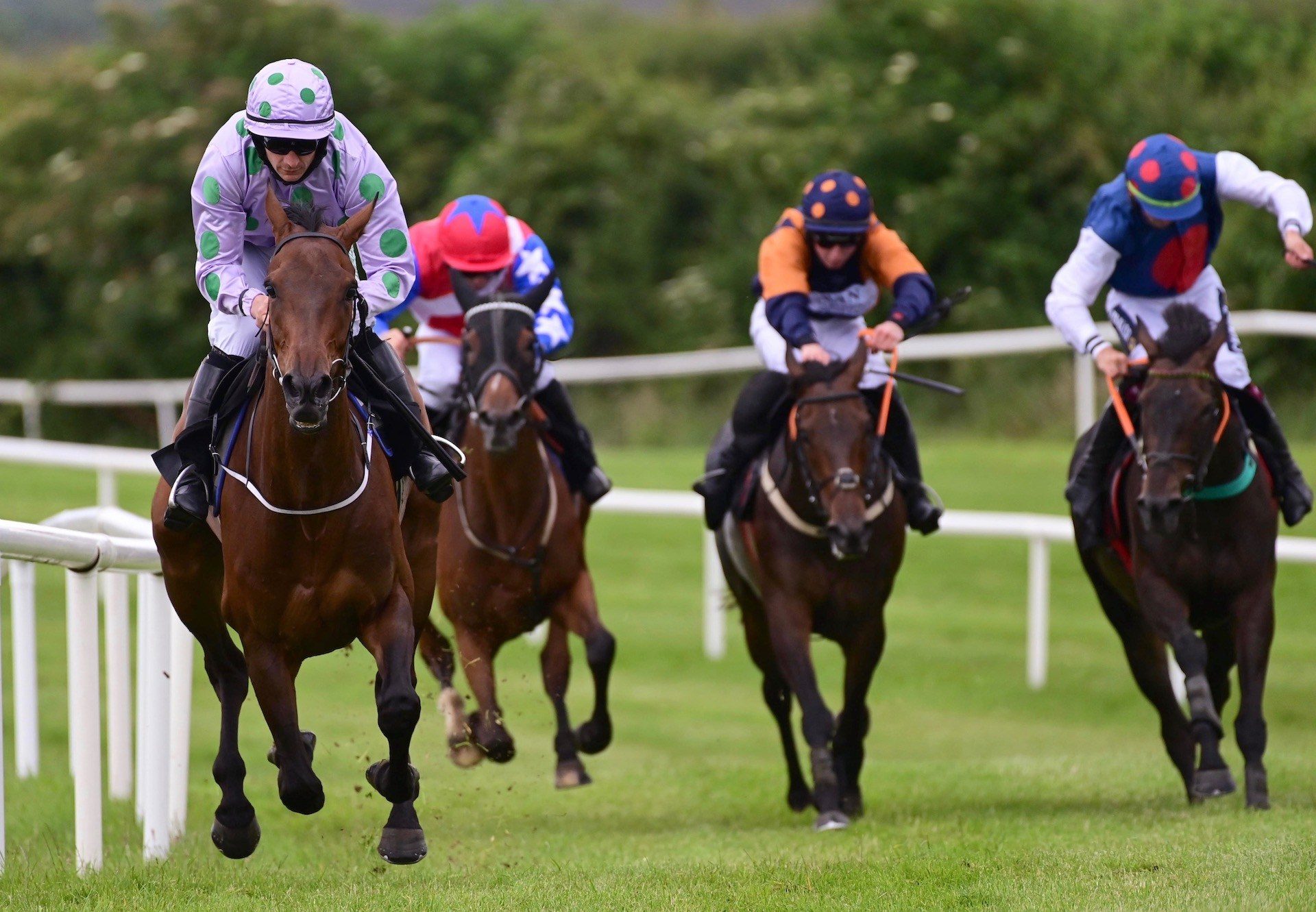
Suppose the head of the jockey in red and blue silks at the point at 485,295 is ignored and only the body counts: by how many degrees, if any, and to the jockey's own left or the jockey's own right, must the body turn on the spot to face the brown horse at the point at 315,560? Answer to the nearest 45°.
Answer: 0° — they already face it

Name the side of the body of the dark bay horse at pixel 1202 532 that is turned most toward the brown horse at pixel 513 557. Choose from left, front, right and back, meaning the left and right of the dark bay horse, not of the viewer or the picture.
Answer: right

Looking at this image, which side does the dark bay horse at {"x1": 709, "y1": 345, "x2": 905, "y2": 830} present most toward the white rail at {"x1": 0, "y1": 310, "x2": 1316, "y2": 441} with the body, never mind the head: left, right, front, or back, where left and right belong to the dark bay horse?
back

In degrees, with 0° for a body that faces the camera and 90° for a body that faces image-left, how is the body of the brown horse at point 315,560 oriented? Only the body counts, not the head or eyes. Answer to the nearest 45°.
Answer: approximately 0°

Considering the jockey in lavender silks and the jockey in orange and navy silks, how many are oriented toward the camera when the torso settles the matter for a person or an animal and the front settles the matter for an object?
2

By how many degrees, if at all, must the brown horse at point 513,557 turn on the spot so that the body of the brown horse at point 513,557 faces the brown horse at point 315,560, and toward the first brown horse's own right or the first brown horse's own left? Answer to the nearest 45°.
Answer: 0° — it already faces it

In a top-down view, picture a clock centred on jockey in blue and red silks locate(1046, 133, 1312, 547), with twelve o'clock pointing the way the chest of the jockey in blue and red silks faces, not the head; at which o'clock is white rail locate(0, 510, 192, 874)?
The white rail is roughly at 2 o'clock from the jockey in blue and red silks.

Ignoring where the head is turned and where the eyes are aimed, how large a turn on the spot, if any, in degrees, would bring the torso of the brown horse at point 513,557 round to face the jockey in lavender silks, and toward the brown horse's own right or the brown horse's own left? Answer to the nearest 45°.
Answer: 0° — it already faces them
